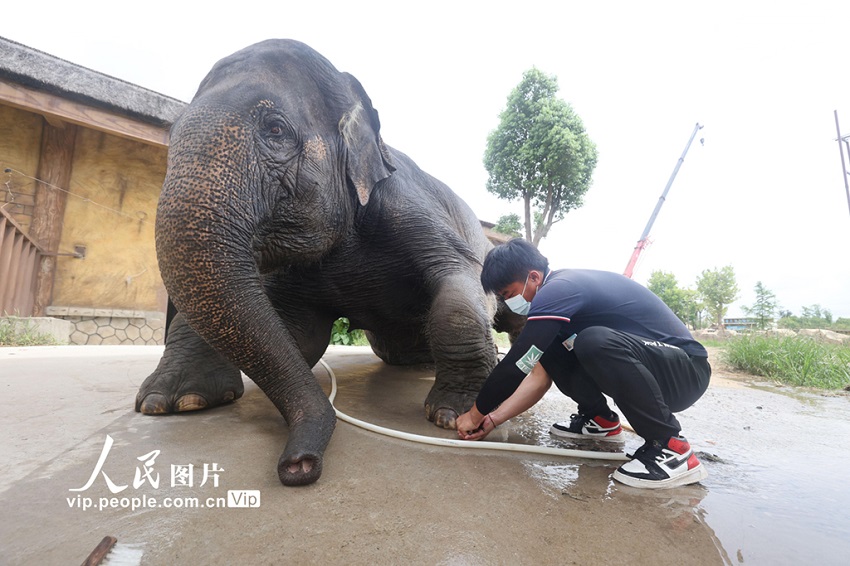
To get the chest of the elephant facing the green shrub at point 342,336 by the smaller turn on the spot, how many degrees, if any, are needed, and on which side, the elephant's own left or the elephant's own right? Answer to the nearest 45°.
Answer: approximately 135° to the elephant's own right

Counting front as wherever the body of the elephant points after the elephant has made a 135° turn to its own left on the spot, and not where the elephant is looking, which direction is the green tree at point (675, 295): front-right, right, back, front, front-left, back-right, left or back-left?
front-left

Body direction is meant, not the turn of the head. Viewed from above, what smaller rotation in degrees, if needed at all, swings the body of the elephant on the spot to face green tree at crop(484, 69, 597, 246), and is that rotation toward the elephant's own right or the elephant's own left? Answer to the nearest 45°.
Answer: approximately 180°

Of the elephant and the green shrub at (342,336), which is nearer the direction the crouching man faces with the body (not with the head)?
the elephant

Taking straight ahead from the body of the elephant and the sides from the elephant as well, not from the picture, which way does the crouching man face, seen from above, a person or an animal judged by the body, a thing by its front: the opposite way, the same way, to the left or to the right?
to the right

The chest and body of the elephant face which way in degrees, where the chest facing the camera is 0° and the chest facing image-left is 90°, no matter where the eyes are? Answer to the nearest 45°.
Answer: approximately 45°

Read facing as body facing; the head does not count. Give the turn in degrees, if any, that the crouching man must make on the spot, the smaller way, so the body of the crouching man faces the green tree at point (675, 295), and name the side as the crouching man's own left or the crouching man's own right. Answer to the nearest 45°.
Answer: approximately 90° to the crouching man's own right

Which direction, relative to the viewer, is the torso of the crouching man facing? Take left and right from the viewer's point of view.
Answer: facing to the left of the viewer
